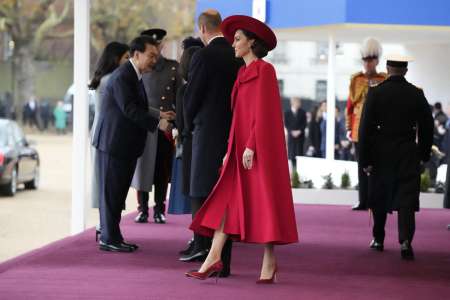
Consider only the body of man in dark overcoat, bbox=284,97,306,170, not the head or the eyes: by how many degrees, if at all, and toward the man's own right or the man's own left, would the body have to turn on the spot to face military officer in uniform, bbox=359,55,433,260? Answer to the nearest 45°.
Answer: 0° — they already face them

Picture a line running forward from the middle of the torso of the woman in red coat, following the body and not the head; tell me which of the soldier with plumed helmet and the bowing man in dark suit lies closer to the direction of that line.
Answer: the bowing man in dark suit

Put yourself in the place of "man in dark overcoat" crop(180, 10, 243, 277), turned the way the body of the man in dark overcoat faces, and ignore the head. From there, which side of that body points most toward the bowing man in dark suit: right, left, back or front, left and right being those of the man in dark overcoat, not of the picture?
front

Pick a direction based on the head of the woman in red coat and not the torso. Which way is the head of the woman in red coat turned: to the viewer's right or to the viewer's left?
to the viewer's left

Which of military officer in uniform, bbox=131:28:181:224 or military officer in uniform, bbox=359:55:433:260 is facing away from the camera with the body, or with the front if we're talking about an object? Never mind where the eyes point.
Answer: military officer in uniform, bbox=359:55:433:260

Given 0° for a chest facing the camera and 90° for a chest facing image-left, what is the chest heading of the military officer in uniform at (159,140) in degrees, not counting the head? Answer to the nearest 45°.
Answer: approximately 0°

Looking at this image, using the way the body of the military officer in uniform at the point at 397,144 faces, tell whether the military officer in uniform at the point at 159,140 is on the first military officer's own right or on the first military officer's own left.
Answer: on the first military officer's own left

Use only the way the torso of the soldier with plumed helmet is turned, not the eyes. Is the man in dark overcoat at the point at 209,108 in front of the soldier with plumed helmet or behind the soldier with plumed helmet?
in front

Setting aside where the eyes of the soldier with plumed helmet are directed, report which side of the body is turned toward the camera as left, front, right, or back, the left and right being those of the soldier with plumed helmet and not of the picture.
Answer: front

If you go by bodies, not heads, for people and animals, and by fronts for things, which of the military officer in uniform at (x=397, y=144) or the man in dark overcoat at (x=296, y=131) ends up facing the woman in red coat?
the man in dark overcoat

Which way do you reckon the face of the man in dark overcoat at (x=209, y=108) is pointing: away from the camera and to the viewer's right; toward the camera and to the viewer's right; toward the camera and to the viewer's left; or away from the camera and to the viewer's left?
away from the camera and to the viewer's left

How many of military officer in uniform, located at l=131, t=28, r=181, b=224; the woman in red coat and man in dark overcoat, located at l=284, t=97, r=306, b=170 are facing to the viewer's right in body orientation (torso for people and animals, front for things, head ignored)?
0
